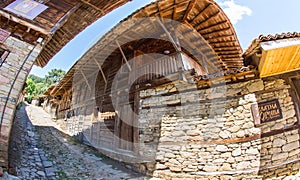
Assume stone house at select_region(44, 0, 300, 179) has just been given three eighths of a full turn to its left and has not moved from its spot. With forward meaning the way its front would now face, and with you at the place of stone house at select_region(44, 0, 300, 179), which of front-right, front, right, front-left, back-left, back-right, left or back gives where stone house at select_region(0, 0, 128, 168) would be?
back

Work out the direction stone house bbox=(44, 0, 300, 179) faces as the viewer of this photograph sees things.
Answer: facing the viewer and to the left of the viewer
